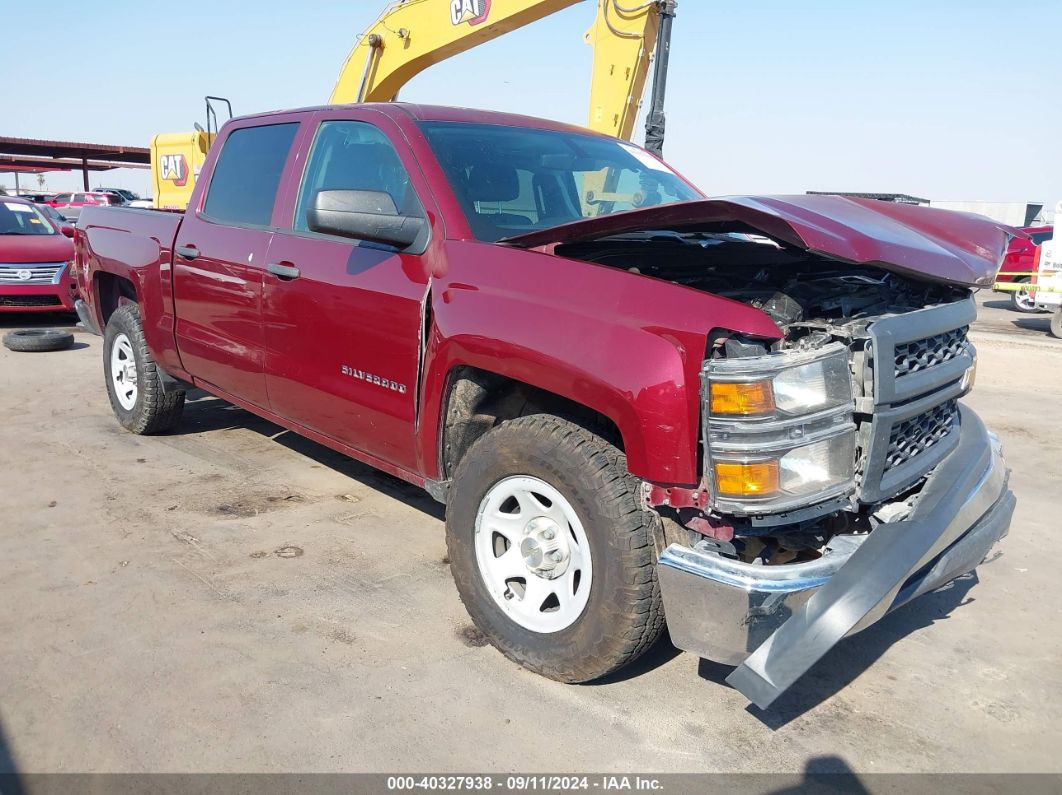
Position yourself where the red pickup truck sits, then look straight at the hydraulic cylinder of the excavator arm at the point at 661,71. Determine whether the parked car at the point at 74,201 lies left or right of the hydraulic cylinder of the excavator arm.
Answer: left

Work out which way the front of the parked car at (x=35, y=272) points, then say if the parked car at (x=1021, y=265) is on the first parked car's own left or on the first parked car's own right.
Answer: on the first parked car's own left

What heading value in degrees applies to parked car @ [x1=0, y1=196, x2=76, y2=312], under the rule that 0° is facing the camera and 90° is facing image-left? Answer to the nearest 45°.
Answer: approximately 0°

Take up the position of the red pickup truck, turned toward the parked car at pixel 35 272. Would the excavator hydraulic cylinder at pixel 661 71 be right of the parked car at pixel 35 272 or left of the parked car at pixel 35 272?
right

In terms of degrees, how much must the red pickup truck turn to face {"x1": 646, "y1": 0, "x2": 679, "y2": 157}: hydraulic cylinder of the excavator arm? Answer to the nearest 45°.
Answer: approximately 135° to its left

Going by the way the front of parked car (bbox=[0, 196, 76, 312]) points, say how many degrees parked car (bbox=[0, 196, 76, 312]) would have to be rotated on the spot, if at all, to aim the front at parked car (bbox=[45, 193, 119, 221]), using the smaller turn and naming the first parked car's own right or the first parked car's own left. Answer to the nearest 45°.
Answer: approximately 180°

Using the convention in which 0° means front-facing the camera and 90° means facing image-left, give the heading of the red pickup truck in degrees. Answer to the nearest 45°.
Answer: approximately 315°

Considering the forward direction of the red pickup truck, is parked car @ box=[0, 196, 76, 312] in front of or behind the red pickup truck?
behind

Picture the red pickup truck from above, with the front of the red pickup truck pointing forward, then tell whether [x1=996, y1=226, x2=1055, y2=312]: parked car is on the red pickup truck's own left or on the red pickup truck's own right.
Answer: on the red pickup truck's own left

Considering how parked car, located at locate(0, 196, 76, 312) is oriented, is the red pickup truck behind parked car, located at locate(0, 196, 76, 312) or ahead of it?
ahead

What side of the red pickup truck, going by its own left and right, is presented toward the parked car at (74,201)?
back

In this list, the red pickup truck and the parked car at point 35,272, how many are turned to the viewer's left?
0
